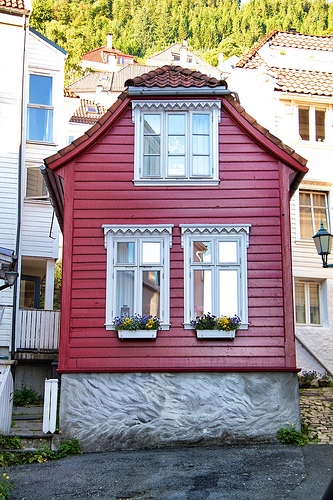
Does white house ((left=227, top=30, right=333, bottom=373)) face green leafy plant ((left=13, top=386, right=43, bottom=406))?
no

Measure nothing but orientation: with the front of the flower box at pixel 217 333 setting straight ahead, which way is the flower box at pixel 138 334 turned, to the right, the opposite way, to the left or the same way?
the same way

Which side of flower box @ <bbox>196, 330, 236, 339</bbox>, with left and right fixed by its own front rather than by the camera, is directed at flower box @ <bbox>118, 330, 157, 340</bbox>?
right

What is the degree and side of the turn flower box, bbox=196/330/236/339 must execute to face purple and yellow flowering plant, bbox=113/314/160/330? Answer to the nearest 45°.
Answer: approximately 90° to its right

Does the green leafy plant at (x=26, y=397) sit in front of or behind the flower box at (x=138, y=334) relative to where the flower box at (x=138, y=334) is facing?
behind

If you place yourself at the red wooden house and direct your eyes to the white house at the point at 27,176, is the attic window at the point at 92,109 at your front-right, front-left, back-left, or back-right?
front-right

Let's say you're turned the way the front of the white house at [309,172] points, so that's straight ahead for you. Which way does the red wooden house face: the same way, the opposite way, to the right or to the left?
the same way

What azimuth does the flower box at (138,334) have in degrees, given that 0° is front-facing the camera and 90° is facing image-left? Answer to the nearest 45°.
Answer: approximately 0°

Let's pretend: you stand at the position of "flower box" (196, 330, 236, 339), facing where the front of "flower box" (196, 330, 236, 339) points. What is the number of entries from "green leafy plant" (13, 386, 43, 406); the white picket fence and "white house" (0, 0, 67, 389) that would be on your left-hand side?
0

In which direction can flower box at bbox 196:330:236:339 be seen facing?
toward the camera

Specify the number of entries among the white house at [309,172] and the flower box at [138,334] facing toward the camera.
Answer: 2

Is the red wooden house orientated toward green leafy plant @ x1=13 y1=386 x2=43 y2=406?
no

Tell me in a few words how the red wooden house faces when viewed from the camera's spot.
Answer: facing the viewer

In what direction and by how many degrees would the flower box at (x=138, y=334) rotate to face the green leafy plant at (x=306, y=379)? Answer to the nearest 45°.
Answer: approximately 135° to its left
